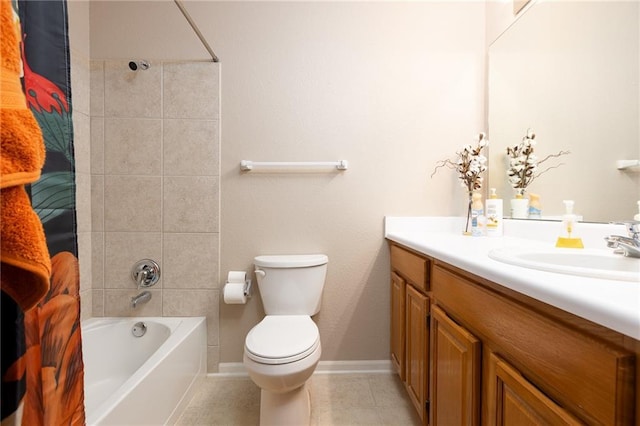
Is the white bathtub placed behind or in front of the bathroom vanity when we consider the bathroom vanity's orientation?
in front

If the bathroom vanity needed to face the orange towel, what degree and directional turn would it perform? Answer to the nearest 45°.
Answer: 0° — it already faces it

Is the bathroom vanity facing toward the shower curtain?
yes

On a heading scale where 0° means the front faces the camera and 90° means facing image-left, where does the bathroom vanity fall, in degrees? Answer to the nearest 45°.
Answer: approximately 45°

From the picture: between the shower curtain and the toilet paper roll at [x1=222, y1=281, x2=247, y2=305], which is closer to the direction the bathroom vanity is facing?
the shower curtain
